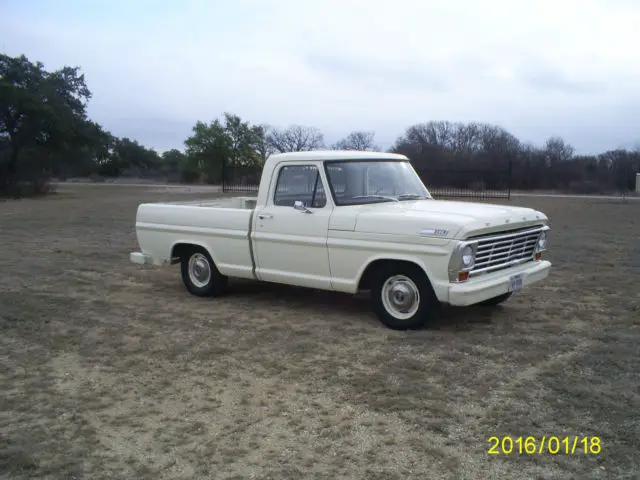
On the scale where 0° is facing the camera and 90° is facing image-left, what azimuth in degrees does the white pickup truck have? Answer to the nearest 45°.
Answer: approximately 315°

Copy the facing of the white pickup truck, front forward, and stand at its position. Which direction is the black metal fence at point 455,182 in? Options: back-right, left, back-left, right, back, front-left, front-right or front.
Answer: back-left

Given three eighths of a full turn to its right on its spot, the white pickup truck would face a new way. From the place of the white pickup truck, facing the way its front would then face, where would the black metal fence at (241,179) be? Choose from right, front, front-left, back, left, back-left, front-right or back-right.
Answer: right
